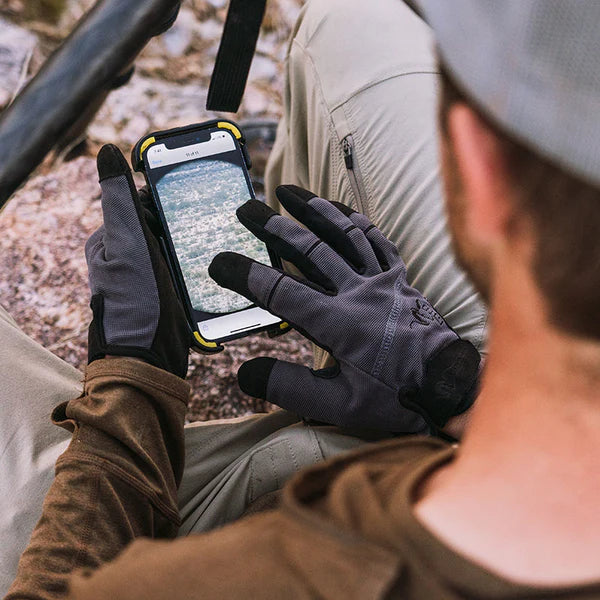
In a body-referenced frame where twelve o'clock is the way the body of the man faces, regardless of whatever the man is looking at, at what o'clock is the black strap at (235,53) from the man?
The black strap is roughly at 1 o'clock from the man.

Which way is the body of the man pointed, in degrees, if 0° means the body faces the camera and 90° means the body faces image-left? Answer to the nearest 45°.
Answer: approximately 135°

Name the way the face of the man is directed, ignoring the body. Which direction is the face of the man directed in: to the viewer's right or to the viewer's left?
to the viewer's left
